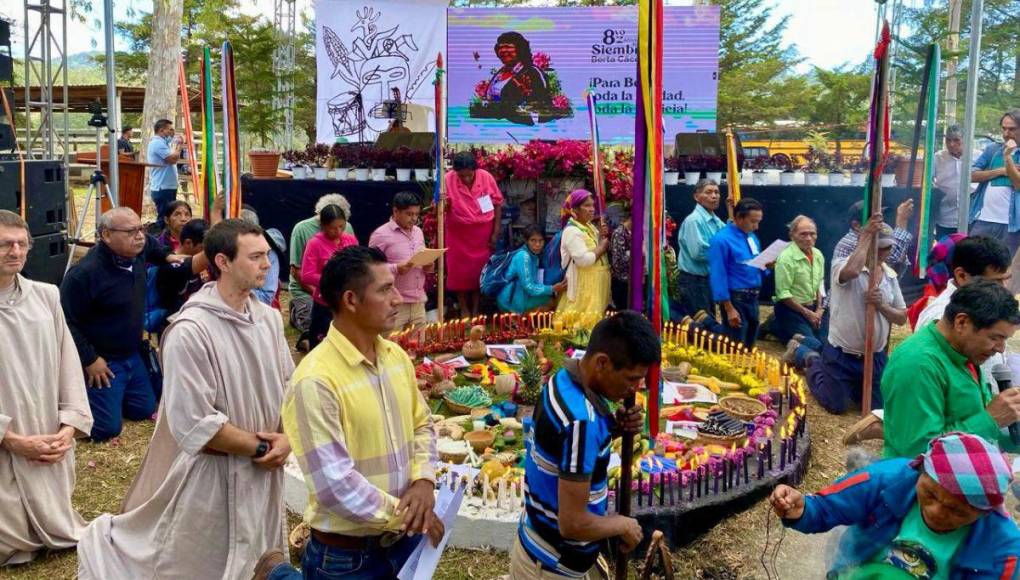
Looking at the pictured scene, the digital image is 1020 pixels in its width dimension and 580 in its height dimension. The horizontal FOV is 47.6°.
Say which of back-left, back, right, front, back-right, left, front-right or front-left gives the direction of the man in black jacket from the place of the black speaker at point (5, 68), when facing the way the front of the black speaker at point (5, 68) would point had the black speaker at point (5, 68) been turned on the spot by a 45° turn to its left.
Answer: right

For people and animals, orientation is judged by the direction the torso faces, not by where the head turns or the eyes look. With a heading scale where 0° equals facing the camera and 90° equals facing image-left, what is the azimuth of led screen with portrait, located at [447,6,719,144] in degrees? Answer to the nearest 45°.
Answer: approximately 0°

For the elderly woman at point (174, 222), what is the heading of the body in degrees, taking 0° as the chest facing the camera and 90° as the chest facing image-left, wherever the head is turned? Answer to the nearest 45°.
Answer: approximately 315°

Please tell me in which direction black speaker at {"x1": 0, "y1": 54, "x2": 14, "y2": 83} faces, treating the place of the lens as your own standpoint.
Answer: facing the viewer and to the right of the viewer

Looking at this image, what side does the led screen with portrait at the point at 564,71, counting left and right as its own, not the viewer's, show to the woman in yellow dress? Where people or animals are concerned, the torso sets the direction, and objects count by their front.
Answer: front

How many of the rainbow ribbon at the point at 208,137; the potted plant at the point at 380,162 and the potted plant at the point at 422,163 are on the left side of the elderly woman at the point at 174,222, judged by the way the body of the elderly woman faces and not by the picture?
2

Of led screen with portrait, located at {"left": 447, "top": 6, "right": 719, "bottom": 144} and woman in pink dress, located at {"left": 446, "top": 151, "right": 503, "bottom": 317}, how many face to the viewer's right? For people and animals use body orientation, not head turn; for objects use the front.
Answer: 0

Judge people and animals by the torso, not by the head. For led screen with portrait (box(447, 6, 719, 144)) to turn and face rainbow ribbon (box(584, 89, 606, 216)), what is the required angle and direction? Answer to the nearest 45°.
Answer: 0° — it already faces it

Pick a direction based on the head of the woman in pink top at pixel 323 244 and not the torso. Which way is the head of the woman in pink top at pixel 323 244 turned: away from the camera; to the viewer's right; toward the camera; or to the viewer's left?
toward the camera

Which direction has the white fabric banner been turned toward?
toward the camera

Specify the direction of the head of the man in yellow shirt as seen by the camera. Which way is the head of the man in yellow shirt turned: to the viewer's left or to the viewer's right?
to the viewer's right

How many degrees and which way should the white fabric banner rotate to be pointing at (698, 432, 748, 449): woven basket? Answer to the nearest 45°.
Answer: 0° — it already faces it

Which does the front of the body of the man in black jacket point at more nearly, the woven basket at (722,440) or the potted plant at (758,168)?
the woven basket

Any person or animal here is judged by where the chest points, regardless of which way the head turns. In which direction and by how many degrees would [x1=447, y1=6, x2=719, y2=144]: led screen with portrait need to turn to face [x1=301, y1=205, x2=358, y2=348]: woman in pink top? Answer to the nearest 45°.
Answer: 0° — it already faces them

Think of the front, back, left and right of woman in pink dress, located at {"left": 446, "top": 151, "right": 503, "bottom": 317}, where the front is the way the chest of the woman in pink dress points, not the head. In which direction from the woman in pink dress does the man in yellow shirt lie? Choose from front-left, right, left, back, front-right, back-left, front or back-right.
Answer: front

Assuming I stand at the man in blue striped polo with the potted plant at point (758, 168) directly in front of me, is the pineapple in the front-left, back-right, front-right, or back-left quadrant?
front-left

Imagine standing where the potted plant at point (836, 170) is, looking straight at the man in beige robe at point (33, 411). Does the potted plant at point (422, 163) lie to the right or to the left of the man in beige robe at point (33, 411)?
right
